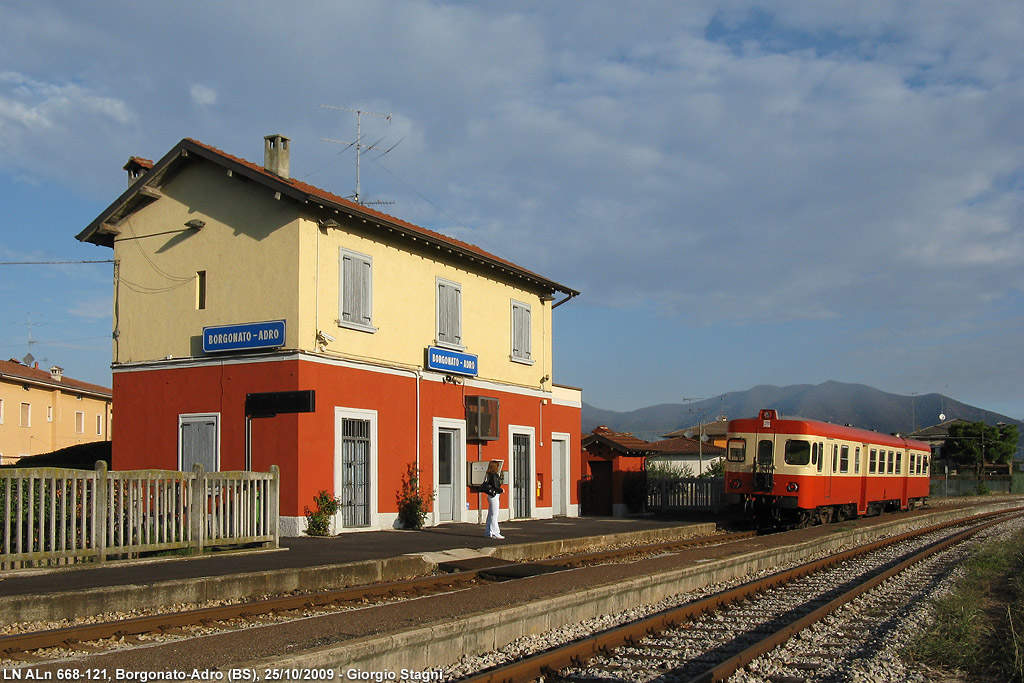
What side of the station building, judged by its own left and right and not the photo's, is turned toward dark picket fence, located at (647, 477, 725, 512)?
left

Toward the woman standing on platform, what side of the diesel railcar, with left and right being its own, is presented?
front

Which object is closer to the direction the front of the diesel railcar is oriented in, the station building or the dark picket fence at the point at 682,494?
the station building

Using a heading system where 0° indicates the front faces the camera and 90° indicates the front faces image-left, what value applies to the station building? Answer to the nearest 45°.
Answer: approximately 315°

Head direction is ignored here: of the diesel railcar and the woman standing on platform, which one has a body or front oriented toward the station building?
the diesel railcar

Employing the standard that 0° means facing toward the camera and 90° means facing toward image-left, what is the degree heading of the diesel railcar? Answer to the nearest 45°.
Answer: approximately 45°
